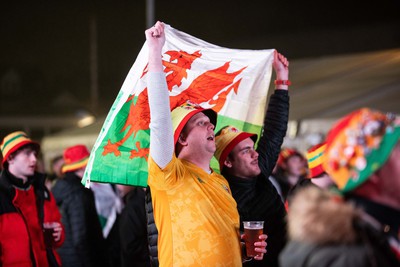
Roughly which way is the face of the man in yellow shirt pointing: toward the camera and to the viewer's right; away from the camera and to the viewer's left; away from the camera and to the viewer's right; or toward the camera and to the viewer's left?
toward the camera and to the viewer's right

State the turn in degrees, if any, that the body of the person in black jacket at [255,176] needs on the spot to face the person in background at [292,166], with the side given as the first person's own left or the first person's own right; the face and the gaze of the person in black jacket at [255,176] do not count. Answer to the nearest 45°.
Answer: approximately 135° to the first person's own left
